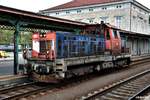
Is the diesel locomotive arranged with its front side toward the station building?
no

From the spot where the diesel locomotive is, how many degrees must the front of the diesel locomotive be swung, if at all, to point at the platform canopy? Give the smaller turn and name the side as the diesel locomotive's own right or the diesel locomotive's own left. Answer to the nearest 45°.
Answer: approximately 90° to the diesel locomotive's own right

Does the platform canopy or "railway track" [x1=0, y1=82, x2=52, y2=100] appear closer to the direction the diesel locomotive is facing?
the railway track

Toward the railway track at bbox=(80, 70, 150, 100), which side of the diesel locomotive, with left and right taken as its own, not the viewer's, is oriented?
left

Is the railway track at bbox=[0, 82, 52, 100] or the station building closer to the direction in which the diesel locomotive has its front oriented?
the railway track

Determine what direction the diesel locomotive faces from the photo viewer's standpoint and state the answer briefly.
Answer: facing the viewer and to the left of the viewer

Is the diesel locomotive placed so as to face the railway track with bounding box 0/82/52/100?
yes
